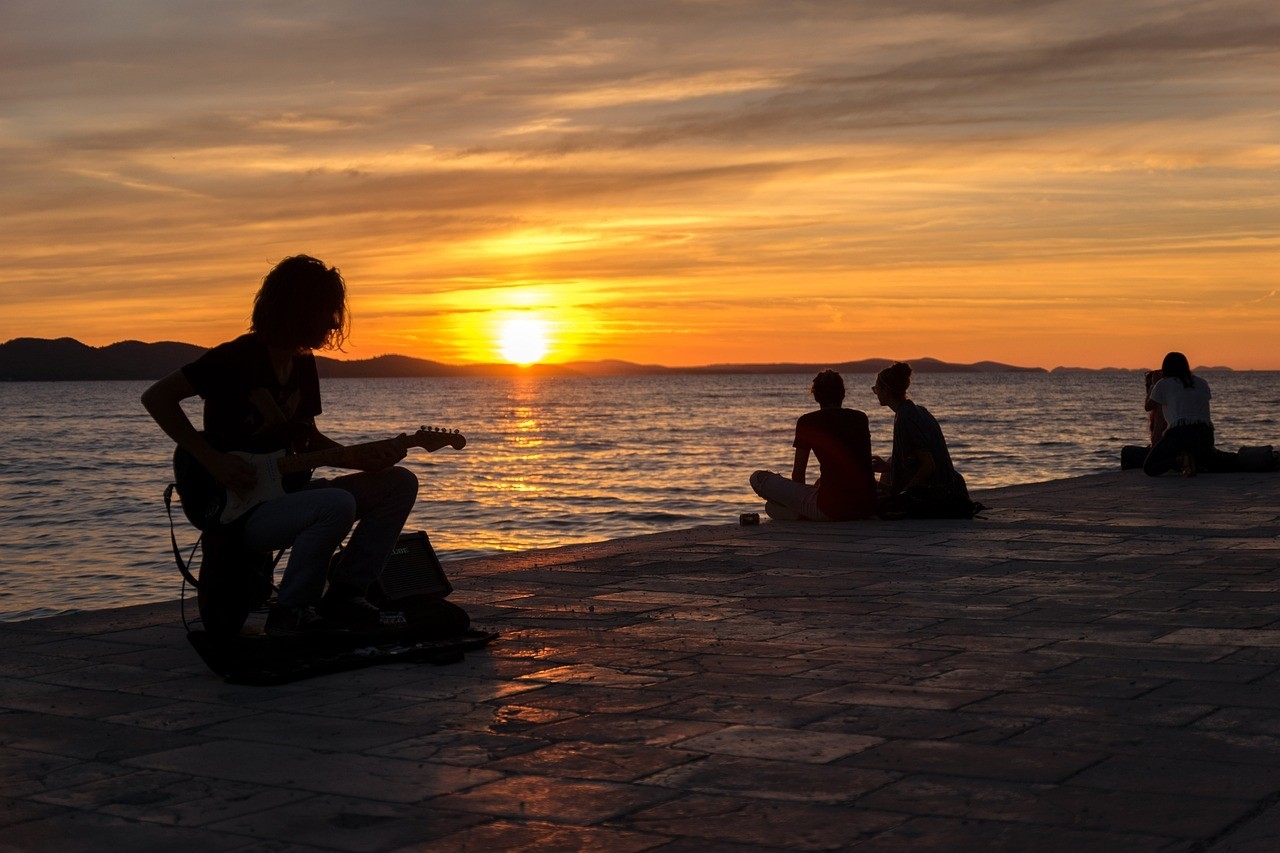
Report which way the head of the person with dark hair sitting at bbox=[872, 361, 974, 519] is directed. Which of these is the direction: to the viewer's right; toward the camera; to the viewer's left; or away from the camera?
to the viewer's left

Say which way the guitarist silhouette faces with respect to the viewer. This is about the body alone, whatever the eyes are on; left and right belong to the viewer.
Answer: facing the viewer and to the right of the viewer

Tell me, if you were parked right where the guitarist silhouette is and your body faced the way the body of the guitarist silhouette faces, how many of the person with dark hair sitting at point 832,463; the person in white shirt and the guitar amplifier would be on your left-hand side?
3

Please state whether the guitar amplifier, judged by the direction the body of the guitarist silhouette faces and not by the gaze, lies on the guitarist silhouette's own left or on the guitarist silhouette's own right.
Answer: on the guitarist silhouette's own left

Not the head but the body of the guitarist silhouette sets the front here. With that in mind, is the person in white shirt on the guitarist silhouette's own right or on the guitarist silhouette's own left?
on the guitarist silhouette's own left

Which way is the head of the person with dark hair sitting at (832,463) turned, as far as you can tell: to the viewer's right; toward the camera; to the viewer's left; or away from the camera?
away from the camera

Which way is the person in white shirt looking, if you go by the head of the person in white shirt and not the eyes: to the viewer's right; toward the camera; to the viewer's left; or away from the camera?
away from the camera

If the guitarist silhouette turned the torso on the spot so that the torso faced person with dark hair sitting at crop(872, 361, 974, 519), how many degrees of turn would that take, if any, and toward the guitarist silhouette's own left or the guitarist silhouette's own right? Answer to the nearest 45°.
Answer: approximately 90° to the guitarist silhouette's own left

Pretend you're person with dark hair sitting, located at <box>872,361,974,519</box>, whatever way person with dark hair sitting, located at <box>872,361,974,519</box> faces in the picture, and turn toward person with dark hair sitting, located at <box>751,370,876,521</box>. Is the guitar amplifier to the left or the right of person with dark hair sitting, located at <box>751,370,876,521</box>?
left

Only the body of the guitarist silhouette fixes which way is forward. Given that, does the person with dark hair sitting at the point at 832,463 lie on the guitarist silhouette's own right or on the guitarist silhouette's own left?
on the guitarist silhouette's own left
